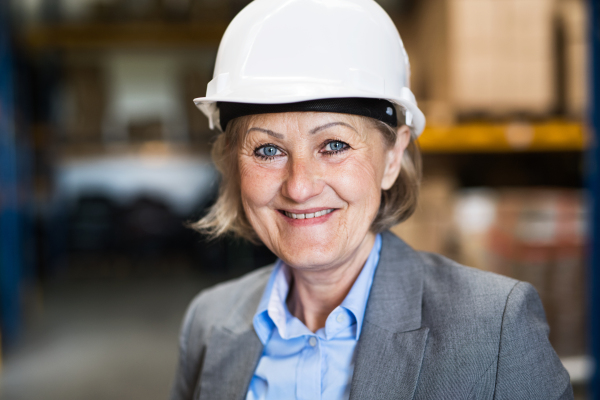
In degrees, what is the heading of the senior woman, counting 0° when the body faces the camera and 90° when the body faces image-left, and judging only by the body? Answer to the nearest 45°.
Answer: approximately 45°

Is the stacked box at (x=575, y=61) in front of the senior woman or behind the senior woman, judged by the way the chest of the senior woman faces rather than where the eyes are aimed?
behind

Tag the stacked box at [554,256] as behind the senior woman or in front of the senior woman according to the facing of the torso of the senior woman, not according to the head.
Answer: behind

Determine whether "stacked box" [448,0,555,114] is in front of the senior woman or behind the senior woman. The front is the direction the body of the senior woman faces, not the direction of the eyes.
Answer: behind
